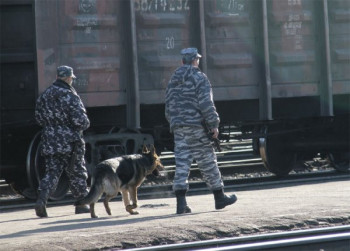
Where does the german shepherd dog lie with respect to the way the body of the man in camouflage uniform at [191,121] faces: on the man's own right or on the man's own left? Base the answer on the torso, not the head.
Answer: on the man's own left

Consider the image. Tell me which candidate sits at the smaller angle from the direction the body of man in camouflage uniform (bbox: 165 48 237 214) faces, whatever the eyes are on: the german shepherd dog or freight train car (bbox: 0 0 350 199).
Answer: the freight train car

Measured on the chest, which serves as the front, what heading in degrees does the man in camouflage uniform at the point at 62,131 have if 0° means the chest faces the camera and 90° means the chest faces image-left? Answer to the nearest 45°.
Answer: approximately 225°

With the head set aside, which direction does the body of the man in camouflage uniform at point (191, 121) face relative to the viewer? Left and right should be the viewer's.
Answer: facing away from the viewer and to the right of the viewer

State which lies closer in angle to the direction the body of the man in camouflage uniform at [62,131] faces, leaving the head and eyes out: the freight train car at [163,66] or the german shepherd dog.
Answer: the freight train car

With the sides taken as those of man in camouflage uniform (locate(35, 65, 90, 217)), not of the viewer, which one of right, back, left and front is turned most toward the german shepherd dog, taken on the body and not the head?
right

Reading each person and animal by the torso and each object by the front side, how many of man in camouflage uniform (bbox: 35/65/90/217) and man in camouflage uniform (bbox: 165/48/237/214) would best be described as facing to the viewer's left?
0

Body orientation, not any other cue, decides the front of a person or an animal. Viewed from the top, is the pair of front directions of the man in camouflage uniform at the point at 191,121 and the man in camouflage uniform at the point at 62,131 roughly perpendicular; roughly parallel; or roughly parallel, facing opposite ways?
roughly parallel
